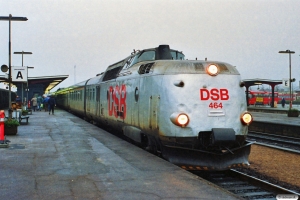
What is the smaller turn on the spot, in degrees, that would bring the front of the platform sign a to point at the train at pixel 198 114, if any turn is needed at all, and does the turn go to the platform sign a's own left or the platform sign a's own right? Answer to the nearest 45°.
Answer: approximately 45° to the platform sign a's own left

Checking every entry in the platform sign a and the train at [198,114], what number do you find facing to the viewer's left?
0

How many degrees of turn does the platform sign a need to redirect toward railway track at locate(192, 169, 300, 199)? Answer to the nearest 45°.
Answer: approximately 45° to its left

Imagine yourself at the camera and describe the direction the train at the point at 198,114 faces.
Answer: facing the viewer and to the right of the viewer

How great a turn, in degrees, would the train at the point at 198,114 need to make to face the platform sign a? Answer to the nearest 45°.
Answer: approximately 180°

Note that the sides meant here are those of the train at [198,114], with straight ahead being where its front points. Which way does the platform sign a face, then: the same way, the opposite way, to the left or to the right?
the same way

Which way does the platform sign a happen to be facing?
toward the camera
